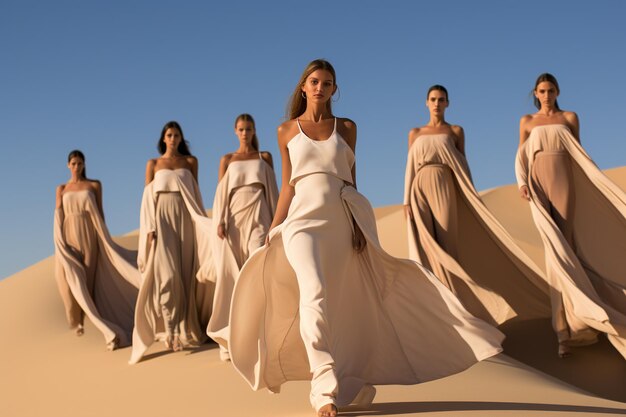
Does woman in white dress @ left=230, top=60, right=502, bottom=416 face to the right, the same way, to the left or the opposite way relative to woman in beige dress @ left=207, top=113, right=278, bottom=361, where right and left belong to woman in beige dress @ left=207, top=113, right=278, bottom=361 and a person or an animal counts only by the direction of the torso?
the same way

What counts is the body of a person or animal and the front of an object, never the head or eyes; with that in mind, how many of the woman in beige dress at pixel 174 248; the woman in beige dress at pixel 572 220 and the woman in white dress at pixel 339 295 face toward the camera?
3

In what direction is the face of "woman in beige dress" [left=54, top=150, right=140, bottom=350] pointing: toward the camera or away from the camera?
toward the camera

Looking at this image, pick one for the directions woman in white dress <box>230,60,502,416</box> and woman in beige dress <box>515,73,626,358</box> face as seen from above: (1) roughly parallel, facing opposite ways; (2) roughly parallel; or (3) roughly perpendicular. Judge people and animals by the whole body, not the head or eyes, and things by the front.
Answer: roughly parallel

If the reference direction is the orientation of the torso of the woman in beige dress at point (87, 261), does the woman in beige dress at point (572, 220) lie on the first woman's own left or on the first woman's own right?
on the first woman's own left

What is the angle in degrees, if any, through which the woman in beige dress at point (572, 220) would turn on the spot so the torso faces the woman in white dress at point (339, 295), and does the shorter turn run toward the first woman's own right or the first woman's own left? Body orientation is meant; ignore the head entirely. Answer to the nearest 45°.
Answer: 0° — they already face them

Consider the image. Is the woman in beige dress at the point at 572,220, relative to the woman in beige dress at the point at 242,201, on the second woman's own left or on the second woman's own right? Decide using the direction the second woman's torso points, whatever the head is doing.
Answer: on the second woman's own left

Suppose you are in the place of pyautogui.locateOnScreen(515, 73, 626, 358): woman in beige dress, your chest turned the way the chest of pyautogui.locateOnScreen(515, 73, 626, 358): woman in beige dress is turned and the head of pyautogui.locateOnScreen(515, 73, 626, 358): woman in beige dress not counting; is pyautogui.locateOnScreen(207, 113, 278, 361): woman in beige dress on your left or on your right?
on your right

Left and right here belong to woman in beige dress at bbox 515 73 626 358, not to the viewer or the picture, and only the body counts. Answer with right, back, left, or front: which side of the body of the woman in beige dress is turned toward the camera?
front

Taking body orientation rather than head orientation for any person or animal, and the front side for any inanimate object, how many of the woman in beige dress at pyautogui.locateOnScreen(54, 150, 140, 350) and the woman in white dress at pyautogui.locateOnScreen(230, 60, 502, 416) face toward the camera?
2

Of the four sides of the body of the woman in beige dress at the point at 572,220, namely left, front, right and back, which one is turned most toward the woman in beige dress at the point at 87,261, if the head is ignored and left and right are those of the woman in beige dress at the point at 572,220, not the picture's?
right

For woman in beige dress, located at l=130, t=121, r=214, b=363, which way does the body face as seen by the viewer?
toward the camera

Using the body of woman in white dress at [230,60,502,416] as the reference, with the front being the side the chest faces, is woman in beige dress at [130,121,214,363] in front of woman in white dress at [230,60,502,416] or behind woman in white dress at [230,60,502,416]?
behind

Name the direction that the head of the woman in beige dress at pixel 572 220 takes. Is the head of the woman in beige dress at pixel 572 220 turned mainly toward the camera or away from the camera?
toward the camera

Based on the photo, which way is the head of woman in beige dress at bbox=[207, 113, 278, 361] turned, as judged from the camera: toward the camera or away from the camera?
toward the camera

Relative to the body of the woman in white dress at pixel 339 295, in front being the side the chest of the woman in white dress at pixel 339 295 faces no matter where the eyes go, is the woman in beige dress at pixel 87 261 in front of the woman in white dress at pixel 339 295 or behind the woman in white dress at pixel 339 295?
behind

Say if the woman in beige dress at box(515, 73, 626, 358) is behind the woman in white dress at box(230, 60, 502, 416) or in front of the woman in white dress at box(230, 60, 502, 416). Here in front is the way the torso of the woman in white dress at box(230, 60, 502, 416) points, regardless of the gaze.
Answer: behind

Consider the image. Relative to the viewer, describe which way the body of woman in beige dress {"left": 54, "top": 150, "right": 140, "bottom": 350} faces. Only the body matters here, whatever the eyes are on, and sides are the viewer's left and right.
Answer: facing the viewer
